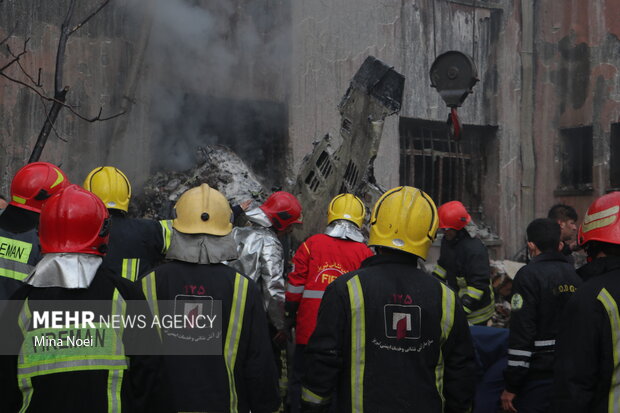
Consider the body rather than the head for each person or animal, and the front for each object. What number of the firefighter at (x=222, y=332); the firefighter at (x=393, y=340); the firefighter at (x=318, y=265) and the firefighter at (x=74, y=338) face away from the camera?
4

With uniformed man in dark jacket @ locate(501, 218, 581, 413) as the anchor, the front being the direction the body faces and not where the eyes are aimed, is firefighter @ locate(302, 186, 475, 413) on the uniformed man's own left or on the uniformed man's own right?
on the uniformed man's own left

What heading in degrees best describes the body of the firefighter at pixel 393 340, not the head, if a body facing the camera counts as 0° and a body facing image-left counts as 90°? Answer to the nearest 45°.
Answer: approximately 180°

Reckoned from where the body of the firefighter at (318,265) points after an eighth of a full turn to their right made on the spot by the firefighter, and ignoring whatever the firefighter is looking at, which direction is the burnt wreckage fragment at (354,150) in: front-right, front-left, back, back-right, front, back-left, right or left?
front-left

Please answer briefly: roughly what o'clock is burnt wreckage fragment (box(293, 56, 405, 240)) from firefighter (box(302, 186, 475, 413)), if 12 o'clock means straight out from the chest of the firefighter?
The burnt wreckage fragment is roughly at 12 o'clock from the firefighter.

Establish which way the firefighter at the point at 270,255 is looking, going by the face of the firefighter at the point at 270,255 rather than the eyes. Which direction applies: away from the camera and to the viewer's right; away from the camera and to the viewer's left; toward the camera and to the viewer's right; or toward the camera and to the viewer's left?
away from the camera and to the viewer's right

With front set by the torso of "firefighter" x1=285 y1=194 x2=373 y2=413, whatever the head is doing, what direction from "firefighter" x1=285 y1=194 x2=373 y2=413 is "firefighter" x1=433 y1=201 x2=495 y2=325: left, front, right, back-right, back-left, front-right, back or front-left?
front-right

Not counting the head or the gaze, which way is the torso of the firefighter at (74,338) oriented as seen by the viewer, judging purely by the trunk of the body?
away from the camera

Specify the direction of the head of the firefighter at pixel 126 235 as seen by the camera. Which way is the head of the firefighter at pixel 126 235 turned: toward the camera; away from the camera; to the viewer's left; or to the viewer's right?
away from the camera

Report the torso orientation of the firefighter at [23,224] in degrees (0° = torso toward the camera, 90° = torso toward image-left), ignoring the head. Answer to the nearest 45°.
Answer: approximately 225°

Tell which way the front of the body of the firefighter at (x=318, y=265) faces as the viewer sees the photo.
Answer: away from the camera
